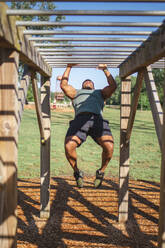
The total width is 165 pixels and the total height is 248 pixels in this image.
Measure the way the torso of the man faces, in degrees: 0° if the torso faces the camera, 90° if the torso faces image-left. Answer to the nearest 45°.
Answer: approximately 0°
